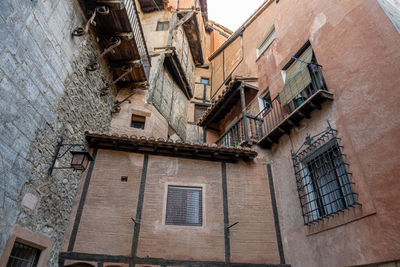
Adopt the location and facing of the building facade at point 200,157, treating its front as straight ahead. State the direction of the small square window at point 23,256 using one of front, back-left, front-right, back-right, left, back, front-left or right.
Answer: right
